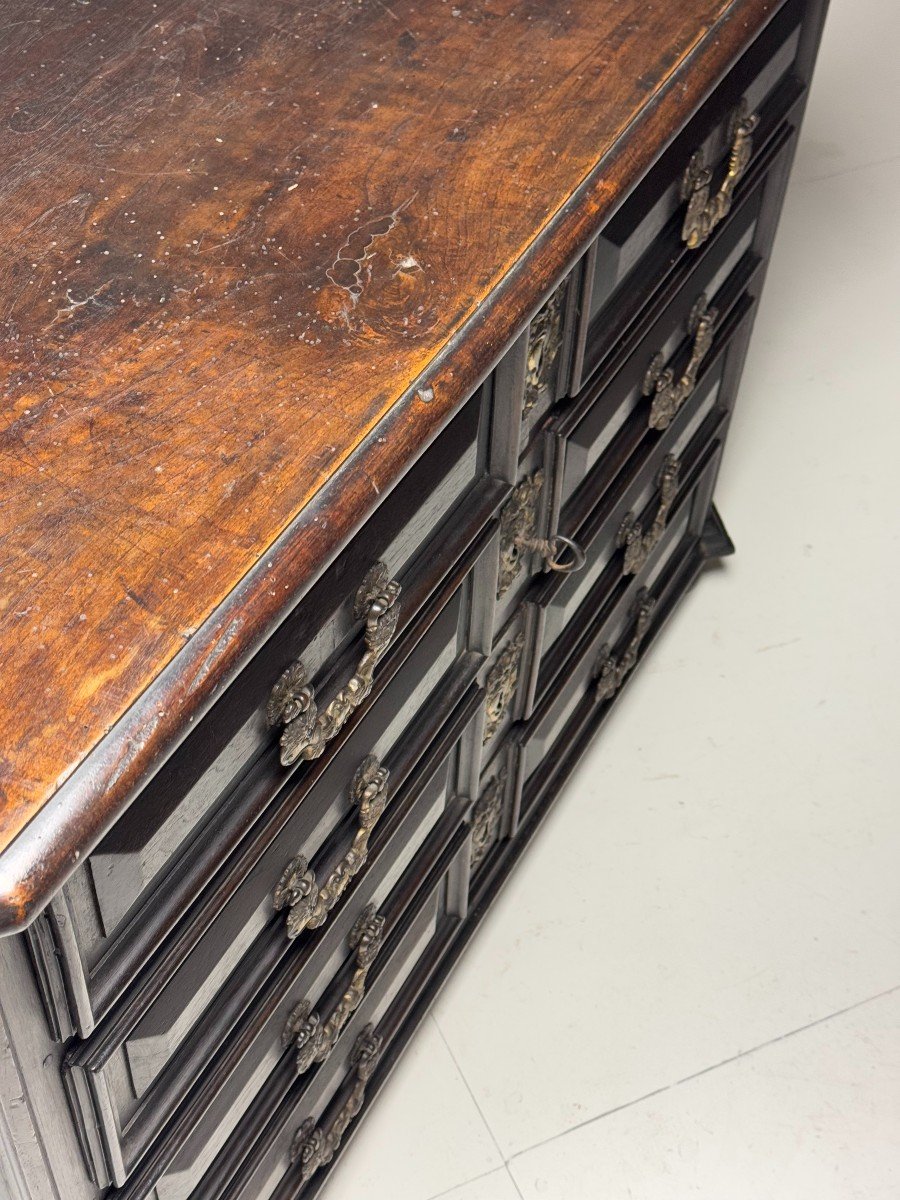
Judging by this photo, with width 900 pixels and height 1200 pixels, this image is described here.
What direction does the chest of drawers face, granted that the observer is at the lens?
facing the viewer and to the right of the viewer
